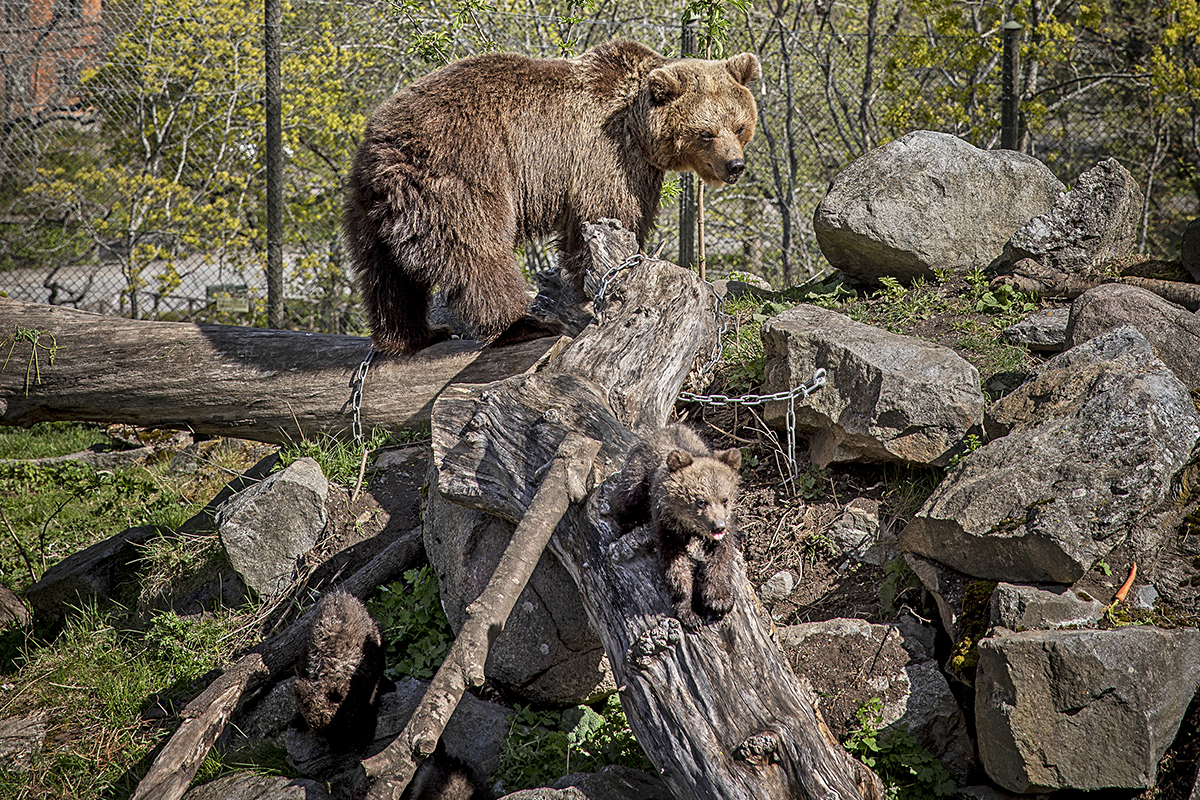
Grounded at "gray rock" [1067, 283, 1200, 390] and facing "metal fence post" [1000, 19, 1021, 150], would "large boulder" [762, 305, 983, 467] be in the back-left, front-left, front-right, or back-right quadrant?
back-left

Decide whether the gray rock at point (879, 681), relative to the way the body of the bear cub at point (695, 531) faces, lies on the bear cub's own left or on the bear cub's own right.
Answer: on the bear cub's own left

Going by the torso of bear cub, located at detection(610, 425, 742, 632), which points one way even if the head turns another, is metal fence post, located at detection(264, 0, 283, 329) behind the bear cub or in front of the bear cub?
behind

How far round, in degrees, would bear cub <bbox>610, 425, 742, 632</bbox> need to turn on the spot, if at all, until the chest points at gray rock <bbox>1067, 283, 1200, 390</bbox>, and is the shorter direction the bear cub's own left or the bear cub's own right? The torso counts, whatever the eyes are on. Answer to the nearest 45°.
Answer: approximately 90° to the bear cub's own left

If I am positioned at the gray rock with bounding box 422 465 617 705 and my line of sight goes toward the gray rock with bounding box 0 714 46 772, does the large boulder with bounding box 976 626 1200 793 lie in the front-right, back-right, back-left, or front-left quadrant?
back-left

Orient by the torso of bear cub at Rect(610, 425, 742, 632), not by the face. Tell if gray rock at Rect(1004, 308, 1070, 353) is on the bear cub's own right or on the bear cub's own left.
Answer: on the bear cub's own left

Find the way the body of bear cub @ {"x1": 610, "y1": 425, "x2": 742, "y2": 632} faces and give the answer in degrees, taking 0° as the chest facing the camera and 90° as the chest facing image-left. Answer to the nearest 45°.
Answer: approximately 315°

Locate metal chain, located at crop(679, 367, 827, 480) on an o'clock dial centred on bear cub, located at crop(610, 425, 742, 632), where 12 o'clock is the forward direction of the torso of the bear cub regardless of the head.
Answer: The metal chain is roughly at 8 o'clock from the bear cub.

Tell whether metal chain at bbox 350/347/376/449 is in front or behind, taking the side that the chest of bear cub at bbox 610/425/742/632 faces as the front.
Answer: behind

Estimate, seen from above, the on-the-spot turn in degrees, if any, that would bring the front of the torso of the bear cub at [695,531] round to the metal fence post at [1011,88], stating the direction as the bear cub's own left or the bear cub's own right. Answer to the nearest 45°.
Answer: approximately 90° to the bear cub's own left
